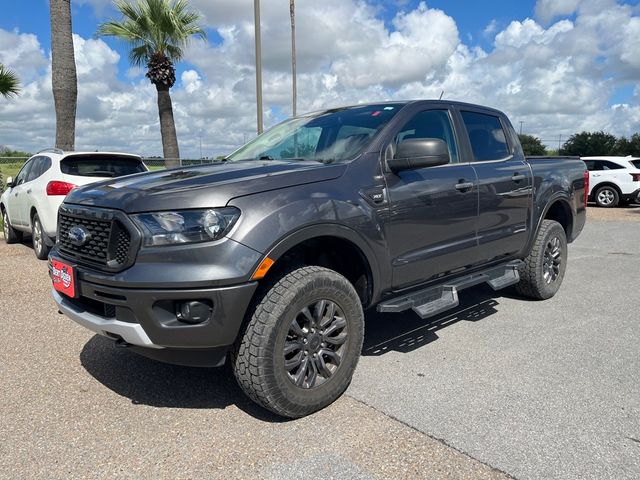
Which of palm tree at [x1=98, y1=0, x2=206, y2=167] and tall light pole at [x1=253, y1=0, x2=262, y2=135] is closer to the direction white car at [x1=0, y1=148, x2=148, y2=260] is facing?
the palm tree

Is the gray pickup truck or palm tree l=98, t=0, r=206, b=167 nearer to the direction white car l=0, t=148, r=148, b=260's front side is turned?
the palm tree

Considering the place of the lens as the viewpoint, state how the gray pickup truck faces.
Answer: facing the viewer and to the left of the viewer

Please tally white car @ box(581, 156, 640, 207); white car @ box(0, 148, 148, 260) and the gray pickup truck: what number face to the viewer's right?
0

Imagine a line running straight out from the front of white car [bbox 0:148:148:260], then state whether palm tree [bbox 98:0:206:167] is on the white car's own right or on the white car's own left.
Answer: on the white car's own right

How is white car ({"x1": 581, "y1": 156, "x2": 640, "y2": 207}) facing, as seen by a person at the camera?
facing away from the viewer and to the left of the viewer

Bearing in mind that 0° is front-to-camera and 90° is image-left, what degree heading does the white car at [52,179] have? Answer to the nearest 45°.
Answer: approximately 135°

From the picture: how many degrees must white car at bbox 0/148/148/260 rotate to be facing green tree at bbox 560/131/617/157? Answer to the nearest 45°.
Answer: approximately 90° to its right

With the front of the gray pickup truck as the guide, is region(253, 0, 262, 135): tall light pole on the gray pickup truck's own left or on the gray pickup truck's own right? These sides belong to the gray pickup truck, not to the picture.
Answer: on the gray pickup truck's own right

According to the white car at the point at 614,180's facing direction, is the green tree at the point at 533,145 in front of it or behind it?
in front

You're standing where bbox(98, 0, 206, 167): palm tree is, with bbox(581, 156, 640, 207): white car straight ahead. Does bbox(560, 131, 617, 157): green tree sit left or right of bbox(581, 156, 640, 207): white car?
left

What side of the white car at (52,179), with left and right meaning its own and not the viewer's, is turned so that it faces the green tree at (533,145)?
right

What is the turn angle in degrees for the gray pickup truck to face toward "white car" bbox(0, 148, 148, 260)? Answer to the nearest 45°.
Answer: approximately 90° to its right
